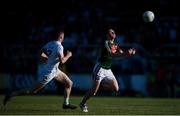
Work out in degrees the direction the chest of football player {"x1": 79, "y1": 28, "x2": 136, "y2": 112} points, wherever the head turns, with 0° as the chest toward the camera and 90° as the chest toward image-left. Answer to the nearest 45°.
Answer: approximately 315°
